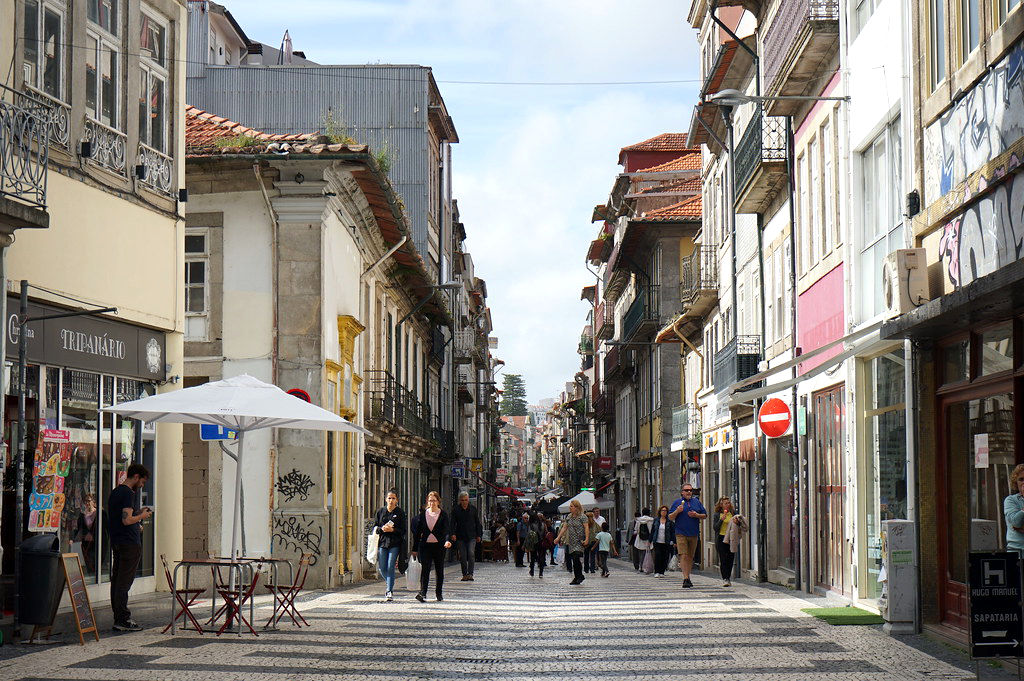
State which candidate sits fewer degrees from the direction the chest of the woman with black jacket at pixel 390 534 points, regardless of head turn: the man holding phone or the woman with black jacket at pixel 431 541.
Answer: the man holding phone

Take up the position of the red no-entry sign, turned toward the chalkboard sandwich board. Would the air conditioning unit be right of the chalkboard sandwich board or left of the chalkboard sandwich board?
left

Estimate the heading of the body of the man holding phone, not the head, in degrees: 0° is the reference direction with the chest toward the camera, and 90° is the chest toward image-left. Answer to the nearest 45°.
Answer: approximately 270°

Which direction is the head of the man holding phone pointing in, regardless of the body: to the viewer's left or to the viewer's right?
to the viewer's right

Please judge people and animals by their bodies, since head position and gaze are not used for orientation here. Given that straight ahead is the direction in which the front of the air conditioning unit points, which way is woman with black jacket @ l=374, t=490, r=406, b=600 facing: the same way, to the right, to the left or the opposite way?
to the left

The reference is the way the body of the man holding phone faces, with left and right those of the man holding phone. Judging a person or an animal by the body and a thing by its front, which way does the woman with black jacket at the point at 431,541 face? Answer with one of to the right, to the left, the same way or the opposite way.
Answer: to the right

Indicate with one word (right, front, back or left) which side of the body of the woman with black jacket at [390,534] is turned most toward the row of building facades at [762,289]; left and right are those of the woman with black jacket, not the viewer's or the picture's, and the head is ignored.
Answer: left

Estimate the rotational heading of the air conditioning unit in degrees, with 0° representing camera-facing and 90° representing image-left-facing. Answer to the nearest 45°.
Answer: approximately 90°

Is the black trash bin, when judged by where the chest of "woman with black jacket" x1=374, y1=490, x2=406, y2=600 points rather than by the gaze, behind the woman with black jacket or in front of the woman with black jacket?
in front

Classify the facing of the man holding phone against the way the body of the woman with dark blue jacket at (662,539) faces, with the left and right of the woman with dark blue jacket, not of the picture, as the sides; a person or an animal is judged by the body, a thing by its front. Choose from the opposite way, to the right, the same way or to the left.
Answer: to the left

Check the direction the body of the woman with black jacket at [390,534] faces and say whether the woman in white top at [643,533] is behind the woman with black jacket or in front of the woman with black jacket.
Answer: behind

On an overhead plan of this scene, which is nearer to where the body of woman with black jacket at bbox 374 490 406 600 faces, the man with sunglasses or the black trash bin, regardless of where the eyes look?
the black trash bin
